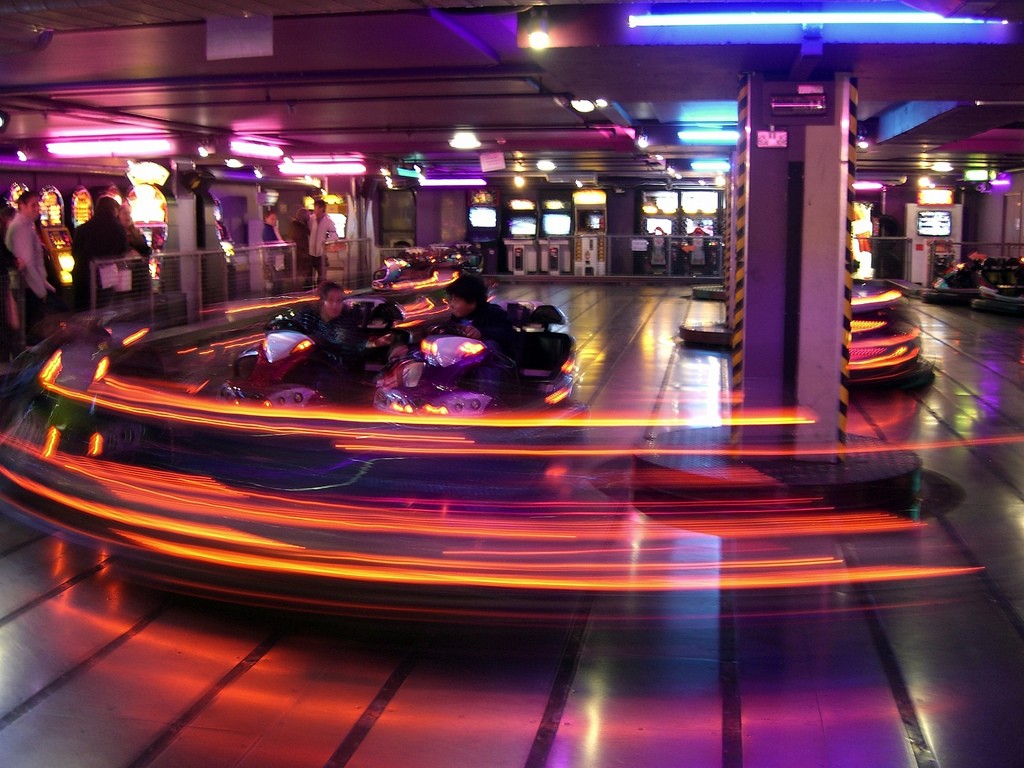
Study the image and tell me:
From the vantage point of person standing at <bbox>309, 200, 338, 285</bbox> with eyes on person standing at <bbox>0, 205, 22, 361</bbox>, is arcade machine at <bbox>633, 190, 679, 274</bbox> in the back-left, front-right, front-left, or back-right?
back-left

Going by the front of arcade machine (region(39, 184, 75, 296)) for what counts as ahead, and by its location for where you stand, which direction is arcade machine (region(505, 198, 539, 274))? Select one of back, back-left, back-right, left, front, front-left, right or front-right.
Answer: left

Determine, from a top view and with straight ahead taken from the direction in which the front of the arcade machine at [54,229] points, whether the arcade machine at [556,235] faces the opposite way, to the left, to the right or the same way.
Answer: to the right

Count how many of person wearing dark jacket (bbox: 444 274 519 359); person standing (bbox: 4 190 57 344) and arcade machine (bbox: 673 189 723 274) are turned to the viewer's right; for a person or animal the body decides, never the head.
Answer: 1

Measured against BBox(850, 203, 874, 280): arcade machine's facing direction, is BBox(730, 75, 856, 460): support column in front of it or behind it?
in front

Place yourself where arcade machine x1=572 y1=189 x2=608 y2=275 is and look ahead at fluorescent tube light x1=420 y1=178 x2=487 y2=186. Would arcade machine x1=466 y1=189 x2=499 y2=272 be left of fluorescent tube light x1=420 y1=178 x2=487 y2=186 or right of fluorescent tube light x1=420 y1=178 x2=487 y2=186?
right

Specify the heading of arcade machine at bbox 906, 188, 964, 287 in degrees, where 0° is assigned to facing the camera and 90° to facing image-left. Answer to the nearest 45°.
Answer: approximately 0°

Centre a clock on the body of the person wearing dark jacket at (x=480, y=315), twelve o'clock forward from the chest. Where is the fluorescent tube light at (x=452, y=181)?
The fluorescent tube light is roughly at 3 o'clock from the person wearing dark jacket.

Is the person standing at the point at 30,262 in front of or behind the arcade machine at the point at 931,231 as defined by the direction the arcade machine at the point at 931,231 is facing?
in front

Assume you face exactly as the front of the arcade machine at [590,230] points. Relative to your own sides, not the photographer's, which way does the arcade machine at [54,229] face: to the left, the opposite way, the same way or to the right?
to the left

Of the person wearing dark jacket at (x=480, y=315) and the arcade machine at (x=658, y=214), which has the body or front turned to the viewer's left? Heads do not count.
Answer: the person wearing dark jacket

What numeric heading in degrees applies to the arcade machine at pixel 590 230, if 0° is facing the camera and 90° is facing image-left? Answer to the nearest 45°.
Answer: approximately 0°

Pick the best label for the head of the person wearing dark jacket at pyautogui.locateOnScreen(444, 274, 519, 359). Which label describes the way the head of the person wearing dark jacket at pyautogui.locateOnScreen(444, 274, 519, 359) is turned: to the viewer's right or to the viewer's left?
to the viewer's left

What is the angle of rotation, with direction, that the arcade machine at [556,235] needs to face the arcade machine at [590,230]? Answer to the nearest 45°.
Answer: approximately 90° to its left

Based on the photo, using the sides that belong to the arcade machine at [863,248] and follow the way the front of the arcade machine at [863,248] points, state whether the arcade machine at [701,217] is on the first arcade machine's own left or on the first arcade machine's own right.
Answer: on the first arcade machine's own right

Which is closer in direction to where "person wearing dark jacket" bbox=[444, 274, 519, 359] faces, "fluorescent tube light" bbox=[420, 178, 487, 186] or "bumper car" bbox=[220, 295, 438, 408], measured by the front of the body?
the bumper car

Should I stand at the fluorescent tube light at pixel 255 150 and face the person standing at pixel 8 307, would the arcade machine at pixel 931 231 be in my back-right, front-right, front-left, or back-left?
back-left

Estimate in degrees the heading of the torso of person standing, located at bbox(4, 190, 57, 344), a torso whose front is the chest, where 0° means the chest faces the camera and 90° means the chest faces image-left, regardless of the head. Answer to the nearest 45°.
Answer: approximately 270°
